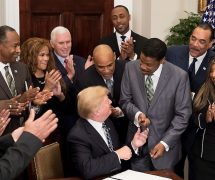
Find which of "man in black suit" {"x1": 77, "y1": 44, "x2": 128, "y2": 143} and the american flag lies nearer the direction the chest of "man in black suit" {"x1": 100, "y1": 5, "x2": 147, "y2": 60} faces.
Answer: the man in black suit

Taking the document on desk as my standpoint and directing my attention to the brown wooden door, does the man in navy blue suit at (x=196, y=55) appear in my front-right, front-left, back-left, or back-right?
front-right

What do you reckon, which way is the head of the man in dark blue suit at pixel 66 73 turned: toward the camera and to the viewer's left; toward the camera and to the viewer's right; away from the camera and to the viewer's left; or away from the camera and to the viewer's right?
toward the camera and to the viewer's right

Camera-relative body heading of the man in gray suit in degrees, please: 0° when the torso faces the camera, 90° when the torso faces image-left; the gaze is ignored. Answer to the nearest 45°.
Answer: approximately 45°

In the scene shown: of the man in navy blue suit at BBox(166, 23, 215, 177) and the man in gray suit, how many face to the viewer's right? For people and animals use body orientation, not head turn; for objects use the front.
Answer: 0

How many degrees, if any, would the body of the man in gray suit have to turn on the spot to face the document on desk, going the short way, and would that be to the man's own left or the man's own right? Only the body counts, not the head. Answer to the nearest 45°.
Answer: approximately 45° to the man's own left

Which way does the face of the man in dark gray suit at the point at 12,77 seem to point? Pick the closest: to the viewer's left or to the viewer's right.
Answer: to the viewer's right

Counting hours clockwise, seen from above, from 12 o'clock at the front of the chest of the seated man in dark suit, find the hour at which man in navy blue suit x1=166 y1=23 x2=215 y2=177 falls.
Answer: The man in navy blue suit is roughly at 9 o'clock from the seated man in dark suit.

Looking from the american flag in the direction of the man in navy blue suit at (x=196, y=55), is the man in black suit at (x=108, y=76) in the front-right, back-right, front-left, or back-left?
front-right

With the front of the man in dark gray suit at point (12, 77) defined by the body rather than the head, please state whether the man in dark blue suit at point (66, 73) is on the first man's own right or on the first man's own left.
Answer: on the first man's own left

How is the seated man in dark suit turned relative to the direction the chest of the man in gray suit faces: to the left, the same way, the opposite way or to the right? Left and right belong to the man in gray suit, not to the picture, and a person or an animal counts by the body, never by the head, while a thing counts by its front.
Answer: to the left

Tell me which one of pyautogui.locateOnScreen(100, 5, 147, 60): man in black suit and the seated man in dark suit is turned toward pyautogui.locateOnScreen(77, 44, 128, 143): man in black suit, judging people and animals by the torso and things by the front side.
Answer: pyautogui.locateOnScreen(100, 5, 147, 60): man in black suit

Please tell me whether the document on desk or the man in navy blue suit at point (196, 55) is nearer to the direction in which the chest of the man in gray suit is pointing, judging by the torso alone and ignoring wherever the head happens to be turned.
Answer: the document on desk

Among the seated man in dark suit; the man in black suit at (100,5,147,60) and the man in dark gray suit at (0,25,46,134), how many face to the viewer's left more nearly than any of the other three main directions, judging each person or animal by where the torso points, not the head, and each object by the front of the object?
0

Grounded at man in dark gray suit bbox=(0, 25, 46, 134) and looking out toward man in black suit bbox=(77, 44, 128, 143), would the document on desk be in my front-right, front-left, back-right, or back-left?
front-right

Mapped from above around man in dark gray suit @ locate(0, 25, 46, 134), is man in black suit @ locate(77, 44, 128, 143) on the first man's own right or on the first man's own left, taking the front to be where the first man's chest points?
on the first man's own left

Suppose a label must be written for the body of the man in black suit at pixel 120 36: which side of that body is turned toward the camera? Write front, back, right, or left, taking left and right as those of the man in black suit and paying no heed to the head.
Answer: front
